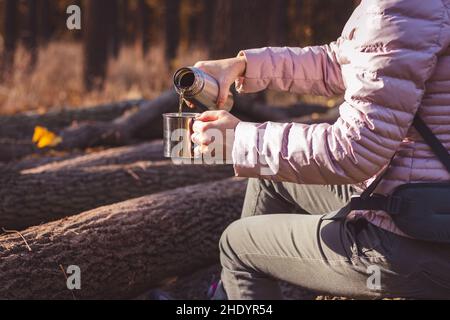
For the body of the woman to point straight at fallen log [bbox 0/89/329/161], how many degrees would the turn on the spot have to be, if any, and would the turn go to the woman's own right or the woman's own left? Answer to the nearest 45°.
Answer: approximately 45° to the woman's own right

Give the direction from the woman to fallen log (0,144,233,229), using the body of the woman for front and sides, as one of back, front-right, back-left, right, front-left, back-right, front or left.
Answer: front-right

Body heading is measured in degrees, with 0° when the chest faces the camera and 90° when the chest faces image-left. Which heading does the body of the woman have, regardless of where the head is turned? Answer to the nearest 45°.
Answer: approximately 90°

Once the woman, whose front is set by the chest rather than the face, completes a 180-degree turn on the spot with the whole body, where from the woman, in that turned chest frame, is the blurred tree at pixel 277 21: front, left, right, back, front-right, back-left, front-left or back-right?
left

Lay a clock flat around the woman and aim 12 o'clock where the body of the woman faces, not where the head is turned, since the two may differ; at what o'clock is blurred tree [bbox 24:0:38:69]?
The blurred tree is roughly at 2 o'clock from the woman.

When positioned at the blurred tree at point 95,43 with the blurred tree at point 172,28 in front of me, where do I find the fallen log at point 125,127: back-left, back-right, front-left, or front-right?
back-right

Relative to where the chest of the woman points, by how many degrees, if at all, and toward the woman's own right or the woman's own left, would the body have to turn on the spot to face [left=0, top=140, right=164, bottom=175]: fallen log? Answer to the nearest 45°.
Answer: approximately 45° to the woman's own right
